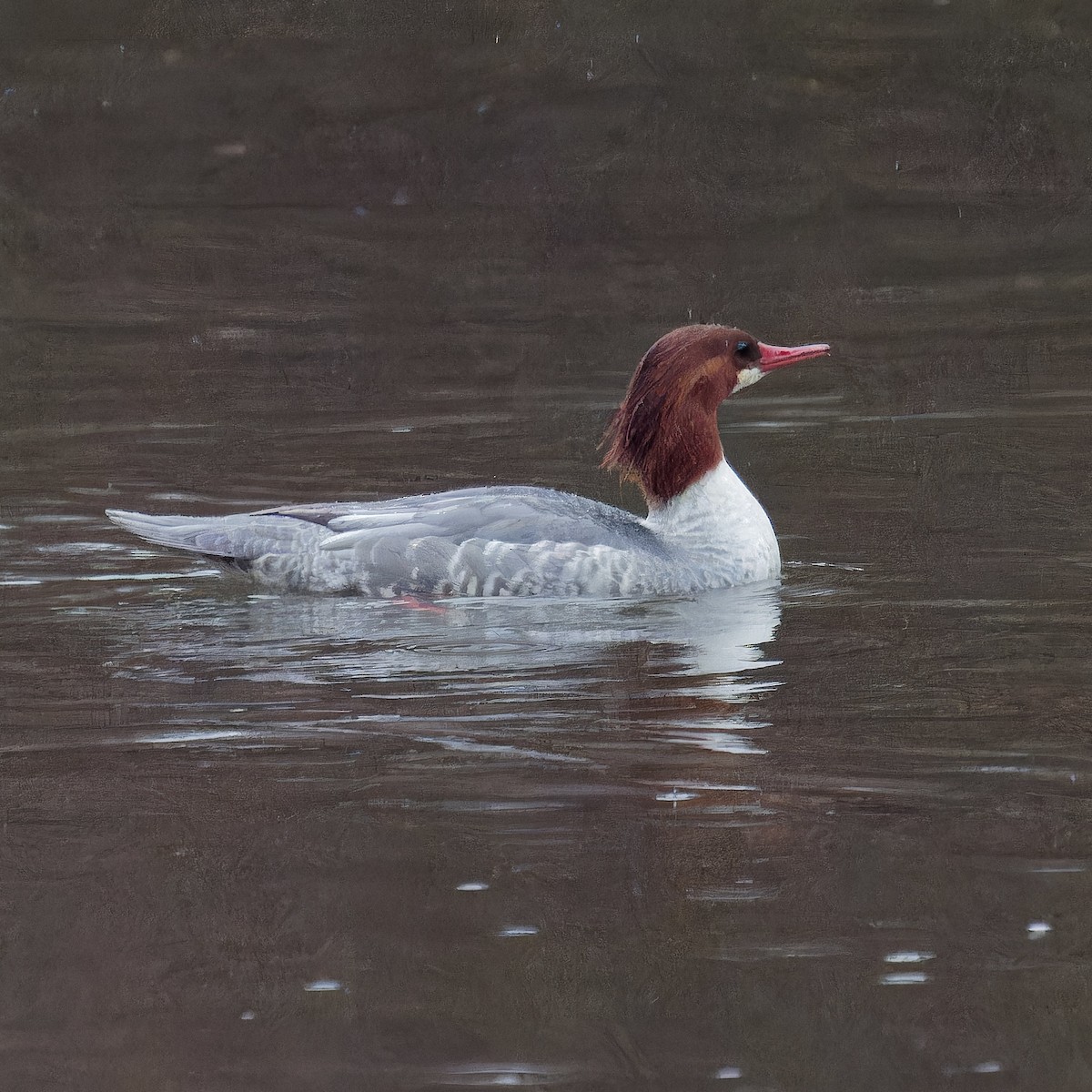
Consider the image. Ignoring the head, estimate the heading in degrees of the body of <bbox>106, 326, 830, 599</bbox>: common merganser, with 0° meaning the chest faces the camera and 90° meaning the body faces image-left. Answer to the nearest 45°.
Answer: approximately 270°
